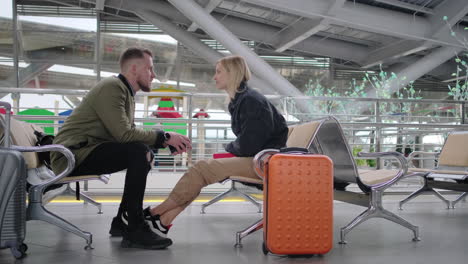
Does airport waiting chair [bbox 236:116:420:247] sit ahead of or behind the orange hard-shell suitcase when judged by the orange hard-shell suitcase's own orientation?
behind

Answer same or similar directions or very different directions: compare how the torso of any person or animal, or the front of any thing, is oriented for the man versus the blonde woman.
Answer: very different directions

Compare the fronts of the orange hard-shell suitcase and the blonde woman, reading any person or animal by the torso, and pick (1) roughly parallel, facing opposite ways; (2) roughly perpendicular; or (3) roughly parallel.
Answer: roughly perpendicular

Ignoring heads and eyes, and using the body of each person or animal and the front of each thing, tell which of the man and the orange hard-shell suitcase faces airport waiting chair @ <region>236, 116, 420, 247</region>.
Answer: the man

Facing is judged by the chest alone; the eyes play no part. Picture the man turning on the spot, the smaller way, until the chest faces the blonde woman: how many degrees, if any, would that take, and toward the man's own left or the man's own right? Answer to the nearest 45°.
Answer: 0° — they already face them

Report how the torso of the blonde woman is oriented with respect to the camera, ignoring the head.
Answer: to the viewer's left

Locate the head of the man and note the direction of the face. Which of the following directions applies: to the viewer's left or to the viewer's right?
to the viewer's right

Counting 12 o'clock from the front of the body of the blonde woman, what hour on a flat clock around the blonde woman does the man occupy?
The man is roughly at 12 o'clock from the blonde woman.

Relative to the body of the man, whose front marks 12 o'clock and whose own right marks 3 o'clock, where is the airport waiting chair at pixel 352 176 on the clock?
The airport waiting chair is roughly at 12 o'clock from the man.

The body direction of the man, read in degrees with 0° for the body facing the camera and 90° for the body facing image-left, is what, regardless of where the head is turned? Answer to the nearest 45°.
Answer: approximately 270°

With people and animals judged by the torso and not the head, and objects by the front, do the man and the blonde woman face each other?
yes

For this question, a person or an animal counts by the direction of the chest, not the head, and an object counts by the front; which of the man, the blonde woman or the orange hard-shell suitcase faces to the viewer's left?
the blonde woman
